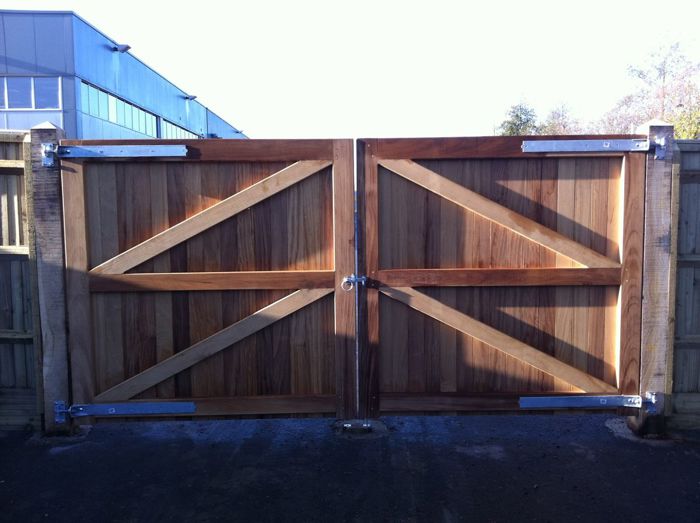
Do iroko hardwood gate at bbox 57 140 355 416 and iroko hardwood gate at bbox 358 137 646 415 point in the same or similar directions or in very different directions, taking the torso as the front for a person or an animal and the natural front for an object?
same or similar directions
